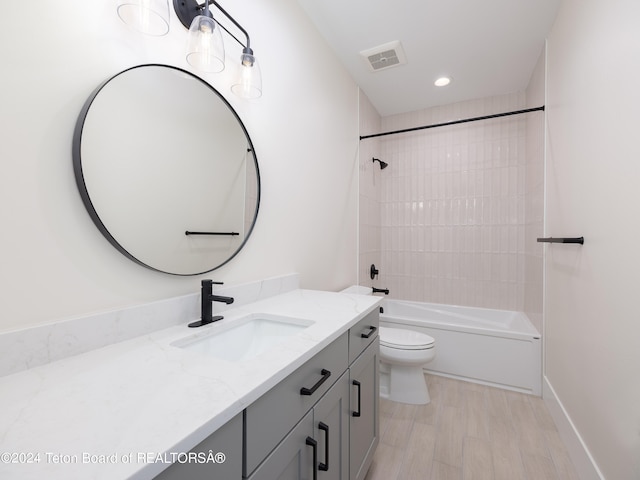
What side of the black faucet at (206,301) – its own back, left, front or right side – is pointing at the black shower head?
left

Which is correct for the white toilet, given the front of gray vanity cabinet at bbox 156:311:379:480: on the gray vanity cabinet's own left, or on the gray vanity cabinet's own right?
on the gray vanity cabinet's own left

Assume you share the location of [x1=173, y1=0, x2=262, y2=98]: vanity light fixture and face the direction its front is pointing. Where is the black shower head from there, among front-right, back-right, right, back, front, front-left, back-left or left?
left

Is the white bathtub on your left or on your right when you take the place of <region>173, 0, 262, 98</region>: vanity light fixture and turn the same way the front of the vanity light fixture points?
on your left

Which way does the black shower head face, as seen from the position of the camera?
facing to the right of the viewer

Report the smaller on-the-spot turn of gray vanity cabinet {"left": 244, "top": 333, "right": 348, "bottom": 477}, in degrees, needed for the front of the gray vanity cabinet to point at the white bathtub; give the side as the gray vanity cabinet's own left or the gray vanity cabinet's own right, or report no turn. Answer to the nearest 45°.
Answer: approximately 90° to the gray vanity cabinet's own left

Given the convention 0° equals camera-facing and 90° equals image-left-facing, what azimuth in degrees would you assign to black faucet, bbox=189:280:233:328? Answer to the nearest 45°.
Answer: approximately 315°

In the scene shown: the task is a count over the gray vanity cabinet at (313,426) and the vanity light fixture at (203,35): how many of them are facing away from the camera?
0

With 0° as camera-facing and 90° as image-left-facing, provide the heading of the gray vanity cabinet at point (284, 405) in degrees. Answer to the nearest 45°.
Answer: approximately 315°
